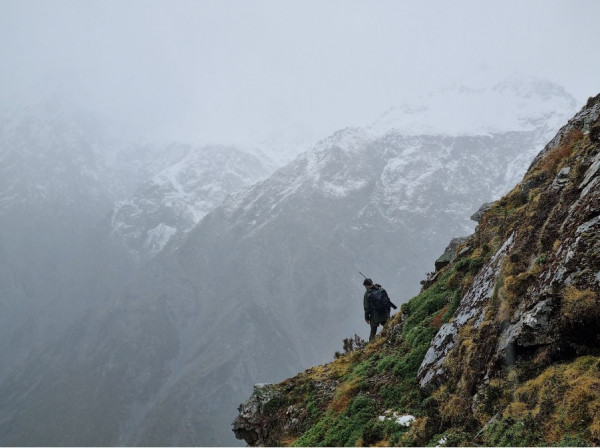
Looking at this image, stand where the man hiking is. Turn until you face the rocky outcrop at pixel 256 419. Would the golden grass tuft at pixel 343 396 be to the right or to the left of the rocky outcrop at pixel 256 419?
left

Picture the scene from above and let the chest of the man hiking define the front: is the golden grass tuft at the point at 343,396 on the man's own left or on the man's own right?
on the man's own left

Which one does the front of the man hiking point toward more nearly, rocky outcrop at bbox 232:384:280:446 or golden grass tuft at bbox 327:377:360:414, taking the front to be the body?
the rocky outcrop

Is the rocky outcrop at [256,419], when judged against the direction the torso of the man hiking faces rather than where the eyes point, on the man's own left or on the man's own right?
on the man's own left

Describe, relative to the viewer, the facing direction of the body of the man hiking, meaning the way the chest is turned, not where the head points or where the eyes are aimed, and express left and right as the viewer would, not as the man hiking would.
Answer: facing away from the viewer and to the left of the viewer
